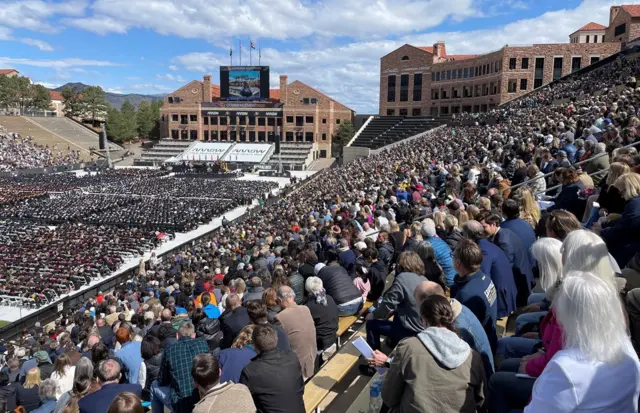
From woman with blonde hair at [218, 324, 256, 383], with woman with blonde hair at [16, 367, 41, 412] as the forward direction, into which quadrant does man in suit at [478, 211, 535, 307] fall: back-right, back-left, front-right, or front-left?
back-right

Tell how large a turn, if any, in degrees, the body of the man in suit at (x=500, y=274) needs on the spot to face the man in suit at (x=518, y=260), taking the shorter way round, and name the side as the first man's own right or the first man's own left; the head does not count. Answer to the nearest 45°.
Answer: approximately 45° to the first man's own right

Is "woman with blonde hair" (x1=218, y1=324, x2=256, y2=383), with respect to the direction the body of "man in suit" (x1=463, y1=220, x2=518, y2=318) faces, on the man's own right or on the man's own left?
on the man's own left

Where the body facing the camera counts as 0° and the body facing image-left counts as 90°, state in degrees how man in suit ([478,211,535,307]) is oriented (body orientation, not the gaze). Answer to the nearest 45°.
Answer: approximately 90°

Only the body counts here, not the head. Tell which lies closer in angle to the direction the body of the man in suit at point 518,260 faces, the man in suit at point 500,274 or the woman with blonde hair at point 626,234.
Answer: the man in suit

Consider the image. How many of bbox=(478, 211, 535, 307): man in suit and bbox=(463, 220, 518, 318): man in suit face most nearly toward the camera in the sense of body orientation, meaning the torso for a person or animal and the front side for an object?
0

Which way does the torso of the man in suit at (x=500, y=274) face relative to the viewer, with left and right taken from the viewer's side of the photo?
facing away from the viewer and to the left of the viewer

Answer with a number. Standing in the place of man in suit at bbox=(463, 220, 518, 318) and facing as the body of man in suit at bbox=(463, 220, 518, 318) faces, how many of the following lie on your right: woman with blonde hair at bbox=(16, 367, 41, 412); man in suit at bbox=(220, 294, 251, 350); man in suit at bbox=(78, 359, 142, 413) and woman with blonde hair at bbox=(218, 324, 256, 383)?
0

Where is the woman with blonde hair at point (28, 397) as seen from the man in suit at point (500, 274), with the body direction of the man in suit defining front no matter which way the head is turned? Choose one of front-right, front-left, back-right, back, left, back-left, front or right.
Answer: front-left

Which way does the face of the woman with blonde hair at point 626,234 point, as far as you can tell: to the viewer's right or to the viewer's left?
to the viewer's left

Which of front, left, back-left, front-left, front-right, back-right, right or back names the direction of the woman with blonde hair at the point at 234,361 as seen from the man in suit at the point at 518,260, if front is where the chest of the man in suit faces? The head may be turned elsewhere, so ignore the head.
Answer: front-left

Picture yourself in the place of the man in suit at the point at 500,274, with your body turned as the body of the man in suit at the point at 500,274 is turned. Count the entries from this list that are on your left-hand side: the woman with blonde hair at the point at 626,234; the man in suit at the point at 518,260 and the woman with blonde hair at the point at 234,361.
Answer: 1

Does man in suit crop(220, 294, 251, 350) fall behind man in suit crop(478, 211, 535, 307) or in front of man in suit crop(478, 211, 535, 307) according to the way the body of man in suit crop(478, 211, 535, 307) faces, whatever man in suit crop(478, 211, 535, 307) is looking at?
in front

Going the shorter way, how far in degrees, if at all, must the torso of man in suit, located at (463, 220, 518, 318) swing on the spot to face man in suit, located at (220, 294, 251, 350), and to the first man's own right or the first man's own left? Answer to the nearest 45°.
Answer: approximately 45° to the first man's own left
